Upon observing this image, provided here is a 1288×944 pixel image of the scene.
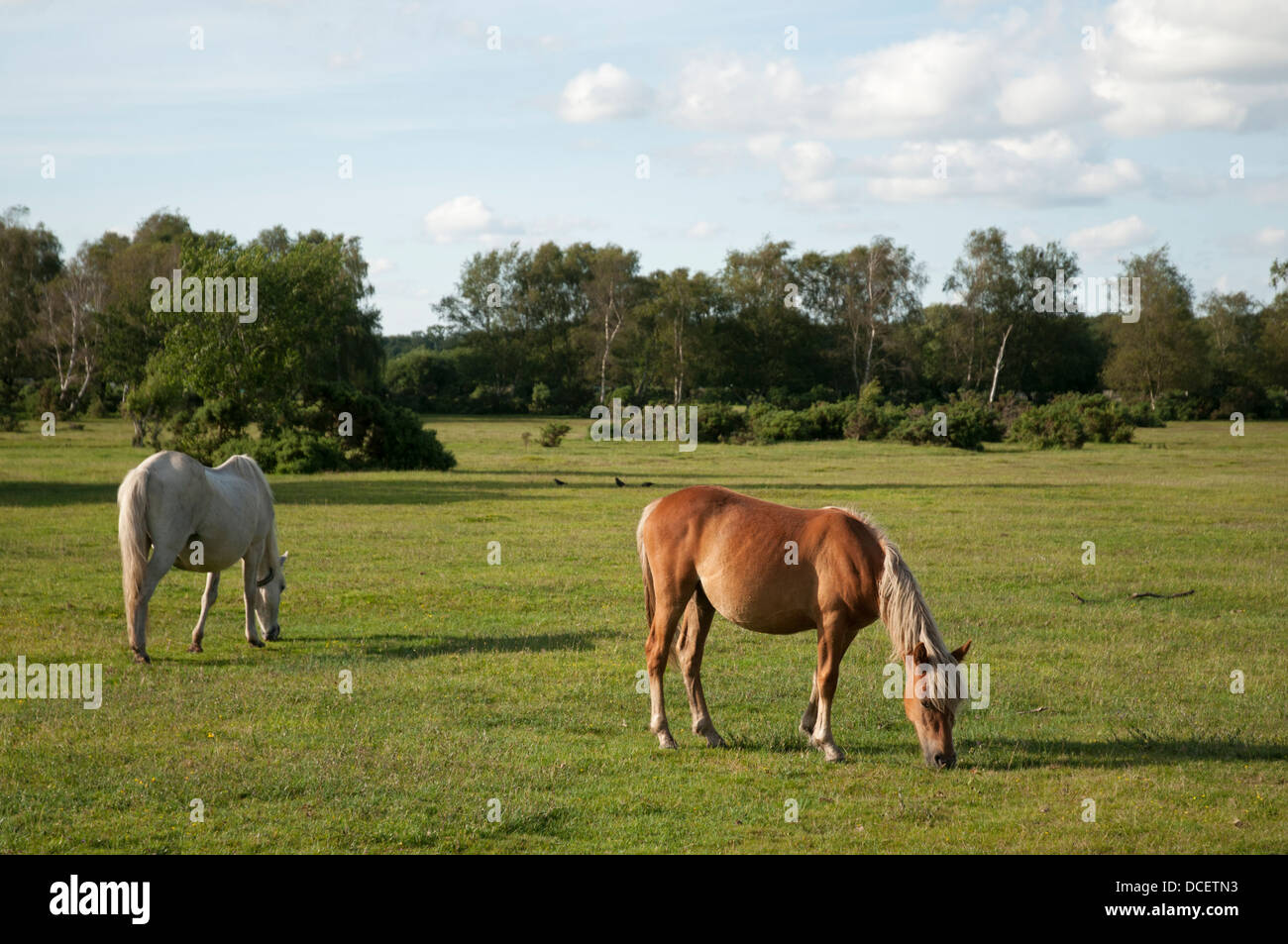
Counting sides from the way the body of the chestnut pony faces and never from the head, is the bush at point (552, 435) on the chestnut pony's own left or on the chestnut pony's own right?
on the chestnut pony's own left

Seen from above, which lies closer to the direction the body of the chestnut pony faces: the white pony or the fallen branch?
the fallen branch

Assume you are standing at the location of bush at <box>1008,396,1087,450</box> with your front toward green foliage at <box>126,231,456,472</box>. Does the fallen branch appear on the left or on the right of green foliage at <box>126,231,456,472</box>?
left

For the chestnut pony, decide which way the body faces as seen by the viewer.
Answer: to the viewer's right

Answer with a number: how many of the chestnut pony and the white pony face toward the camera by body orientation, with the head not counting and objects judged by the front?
0

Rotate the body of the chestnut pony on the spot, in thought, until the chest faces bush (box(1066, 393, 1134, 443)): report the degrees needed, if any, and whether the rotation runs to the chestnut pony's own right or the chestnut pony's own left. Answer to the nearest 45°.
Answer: approximately 90° to the chestnut pony's own left

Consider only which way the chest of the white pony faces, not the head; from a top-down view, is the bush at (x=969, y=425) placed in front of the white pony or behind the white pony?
in front

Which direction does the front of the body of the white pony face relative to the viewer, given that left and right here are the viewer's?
facing away from the viewer and to the right of the viewer

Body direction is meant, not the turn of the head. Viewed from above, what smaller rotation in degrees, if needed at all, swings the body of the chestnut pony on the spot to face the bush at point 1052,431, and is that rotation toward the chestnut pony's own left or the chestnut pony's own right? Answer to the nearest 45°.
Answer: approximately 90° to the chestnut pony's own left

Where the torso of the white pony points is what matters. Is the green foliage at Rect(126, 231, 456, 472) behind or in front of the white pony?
in front
